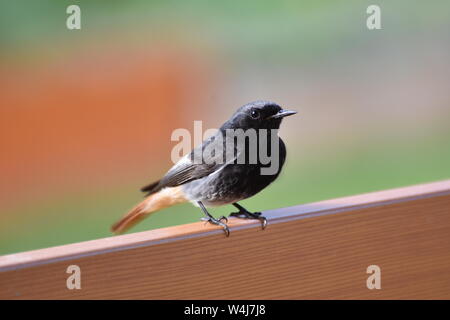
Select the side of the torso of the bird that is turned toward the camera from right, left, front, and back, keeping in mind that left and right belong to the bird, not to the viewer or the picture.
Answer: right
